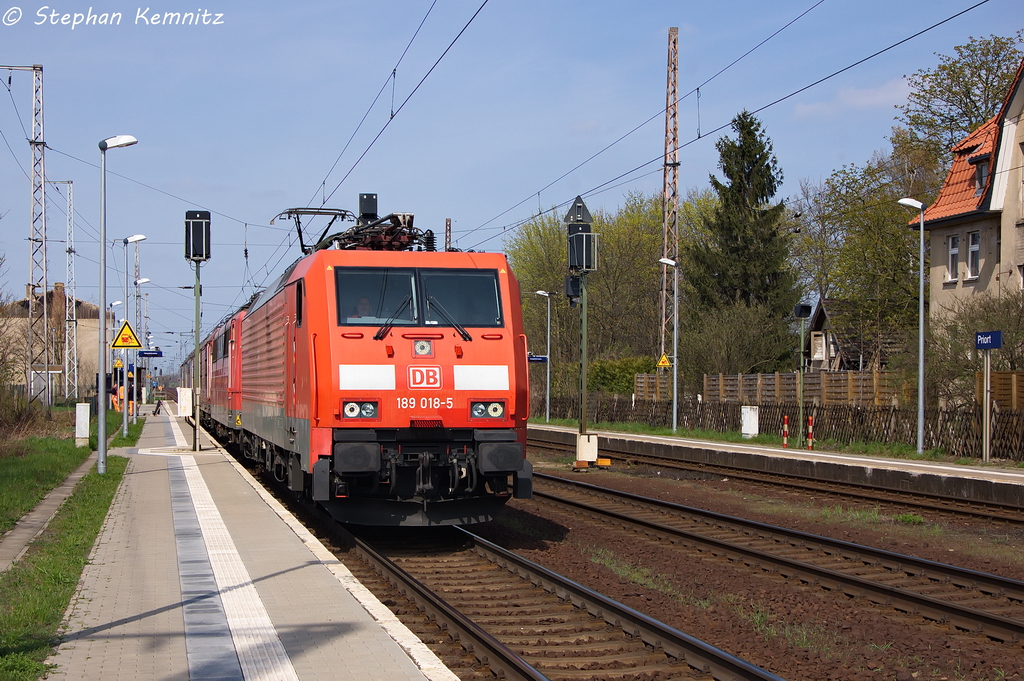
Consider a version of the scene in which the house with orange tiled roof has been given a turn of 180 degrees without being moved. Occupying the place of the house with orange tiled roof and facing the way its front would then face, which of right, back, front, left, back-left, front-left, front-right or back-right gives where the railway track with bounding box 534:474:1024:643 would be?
back-right

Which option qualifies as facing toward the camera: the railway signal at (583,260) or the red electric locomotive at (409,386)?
the red electric locomotive

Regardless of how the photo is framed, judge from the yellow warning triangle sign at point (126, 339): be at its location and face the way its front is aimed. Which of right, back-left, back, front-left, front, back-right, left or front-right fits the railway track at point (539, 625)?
front

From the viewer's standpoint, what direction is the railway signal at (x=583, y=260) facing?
away from the camera

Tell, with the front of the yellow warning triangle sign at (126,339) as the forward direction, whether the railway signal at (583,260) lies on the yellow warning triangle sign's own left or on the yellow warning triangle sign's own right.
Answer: on the yellow warning triangle sign's own left

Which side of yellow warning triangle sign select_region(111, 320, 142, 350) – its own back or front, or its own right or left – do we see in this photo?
front

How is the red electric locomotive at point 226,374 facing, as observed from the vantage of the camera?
facing the viewer and to the right of the viewer

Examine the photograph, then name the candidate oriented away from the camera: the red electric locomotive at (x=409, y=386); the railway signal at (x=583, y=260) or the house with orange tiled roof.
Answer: the railway signal

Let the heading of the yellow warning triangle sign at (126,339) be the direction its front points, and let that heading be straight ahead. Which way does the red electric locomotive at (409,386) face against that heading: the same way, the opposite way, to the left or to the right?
the same way

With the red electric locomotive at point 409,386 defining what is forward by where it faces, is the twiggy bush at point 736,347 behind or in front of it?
behind

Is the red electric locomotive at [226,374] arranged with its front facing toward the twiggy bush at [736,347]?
no

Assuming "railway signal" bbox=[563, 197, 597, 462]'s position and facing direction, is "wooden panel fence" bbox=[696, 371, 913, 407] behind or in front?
in front
